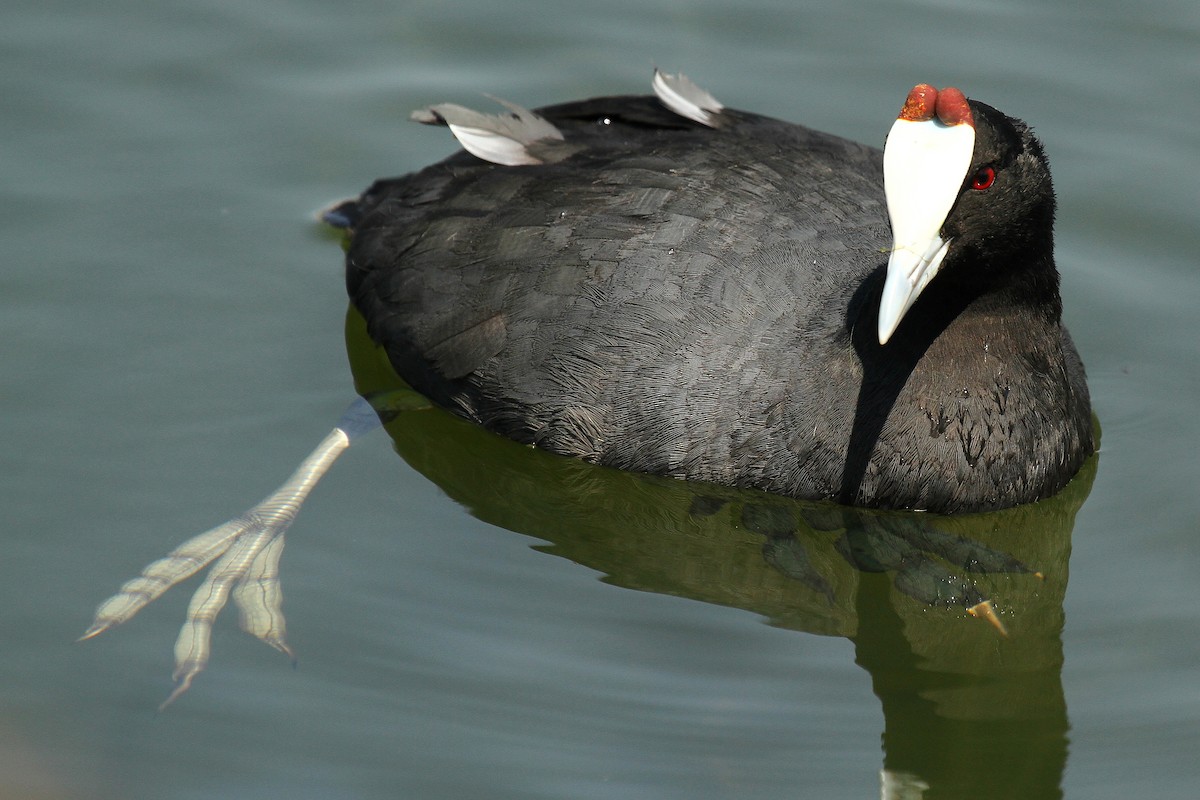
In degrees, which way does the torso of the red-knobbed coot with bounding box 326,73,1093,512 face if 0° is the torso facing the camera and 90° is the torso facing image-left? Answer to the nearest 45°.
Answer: approximately 315°
